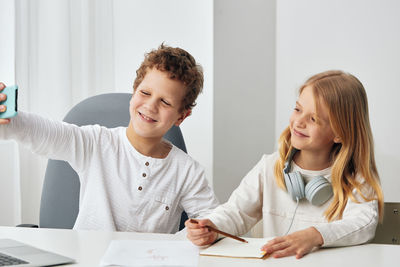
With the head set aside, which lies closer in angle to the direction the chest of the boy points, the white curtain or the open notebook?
the open notebook

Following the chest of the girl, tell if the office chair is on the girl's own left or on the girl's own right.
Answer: on the girl's own right

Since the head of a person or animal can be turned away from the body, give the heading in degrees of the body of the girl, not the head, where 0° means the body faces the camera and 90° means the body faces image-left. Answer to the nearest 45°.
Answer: approximately 45°

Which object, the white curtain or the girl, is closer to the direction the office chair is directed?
the girl

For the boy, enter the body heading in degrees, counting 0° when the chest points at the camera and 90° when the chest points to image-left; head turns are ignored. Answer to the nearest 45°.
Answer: approximately 0°
